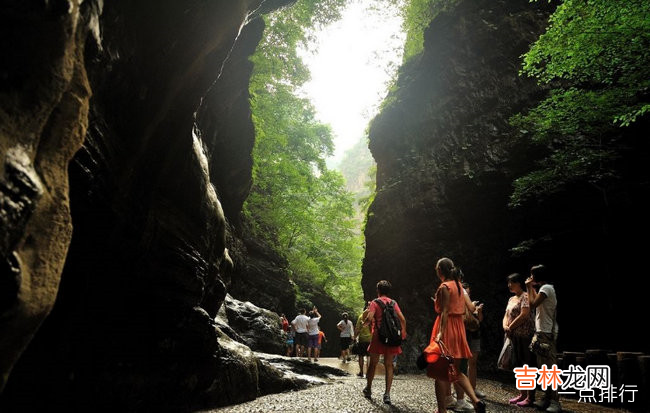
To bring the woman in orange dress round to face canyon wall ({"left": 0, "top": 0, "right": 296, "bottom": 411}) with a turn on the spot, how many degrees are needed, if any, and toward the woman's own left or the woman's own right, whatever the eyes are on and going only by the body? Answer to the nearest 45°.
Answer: approximately 90° to the woman's own left

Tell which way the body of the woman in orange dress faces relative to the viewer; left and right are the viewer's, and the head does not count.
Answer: facing away from the viewer and to the left of the viewer

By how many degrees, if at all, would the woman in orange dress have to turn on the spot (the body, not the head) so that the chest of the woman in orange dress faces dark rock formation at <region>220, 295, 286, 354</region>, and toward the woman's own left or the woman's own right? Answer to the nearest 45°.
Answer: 0° — they already face it
